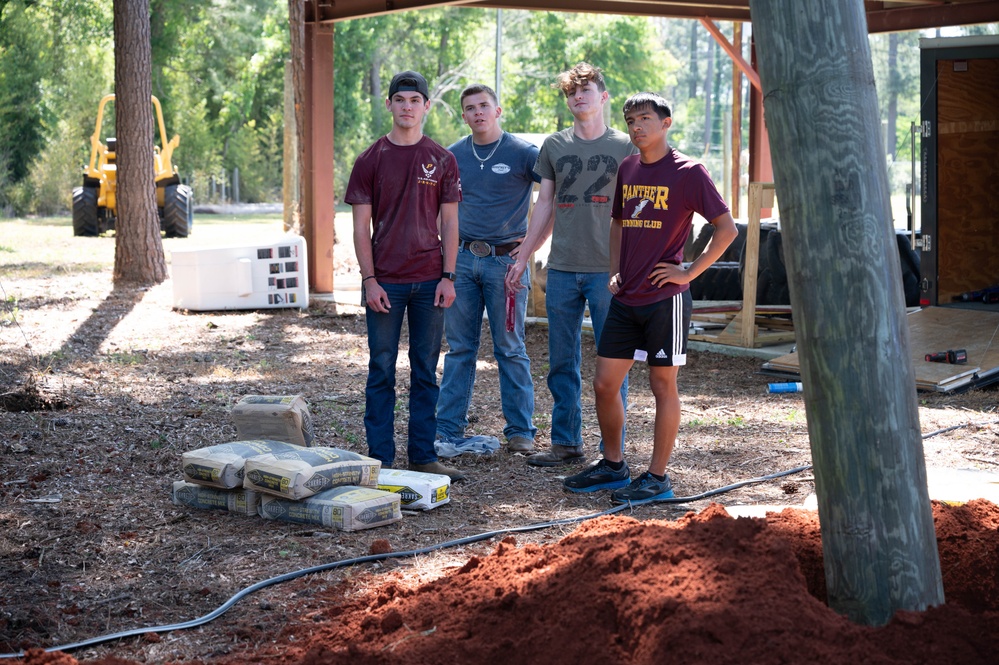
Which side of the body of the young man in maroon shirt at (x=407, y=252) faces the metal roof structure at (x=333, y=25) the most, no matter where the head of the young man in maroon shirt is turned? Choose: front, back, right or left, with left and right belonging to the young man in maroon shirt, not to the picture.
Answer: back

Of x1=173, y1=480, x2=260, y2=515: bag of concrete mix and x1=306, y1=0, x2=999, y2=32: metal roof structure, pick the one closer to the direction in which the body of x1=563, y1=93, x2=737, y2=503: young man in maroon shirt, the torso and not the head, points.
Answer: the bag of concrete mix

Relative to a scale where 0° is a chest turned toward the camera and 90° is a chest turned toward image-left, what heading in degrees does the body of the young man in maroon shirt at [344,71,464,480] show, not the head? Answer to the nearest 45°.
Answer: approximately 0°

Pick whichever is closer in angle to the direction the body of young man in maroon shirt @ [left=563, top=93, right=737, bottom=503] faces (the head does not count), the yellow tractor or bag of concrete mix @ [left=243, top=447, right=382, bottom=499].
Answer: the bag of concrete mix

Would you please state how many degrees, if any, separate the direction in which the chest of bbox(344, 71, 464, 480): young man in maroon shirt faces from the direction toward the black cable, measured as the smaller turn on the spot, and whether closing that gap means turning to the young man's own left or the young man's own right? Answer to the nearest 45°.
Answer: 0° — they already face it

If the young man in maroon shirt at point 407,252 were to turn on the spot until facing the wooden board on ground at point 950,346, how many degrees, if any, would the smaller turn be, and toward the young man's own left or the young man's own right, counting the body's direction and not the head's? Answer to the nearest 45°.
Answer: approximately 135° to the young man's own left
